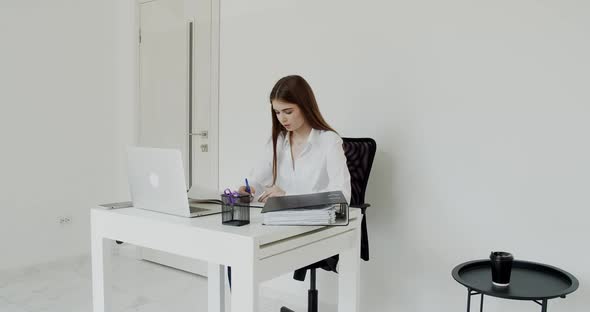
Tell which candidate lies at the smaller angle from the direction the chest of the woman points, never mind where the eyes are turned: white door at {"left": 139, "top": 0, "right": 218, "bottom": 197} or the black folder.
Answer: the black folder

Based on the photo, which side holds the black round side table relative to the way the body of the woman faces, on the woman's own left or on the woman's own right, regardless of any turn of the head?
on the woman's own left

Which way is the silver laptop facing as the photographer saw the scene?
facing away from the viewer and to the right of the viewer

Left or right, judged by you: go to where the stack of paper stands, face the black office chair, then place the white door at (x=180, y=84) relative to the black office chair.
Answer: left

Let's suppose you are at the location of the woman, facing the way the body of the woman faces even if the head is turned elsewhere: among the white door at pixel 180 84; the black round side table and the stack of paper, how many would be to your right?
1

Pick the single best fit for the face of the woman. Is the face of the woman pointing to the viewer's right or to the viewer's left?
to the viewer's left

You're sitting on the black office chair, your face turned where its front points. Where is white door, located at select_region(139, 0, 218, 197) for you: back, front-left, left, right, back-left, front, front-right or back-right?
right

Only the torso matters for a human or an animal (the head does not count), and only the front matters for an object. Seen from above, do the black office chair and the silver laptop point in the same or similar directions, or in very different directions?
very different directions

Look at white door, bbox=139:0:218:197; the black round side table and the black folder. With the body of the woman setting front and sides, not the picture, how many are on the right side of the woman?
1

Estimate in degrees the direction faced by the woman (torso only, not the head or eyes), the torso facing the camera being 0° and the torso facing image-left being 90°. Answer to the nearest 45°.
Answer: approximately 45°

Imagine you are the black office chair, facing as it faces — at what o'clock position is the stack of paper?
The stack of paper is roughly at 11 o'clock from the black office chair.

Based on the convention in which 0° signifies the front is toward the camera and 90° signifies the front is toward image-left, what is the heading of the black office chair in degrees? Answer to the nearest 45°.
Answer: approximately 45°

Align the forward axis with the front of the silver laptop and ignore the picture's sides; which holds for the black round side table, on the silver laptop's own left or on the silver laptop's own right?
on the silver laptop's own right
